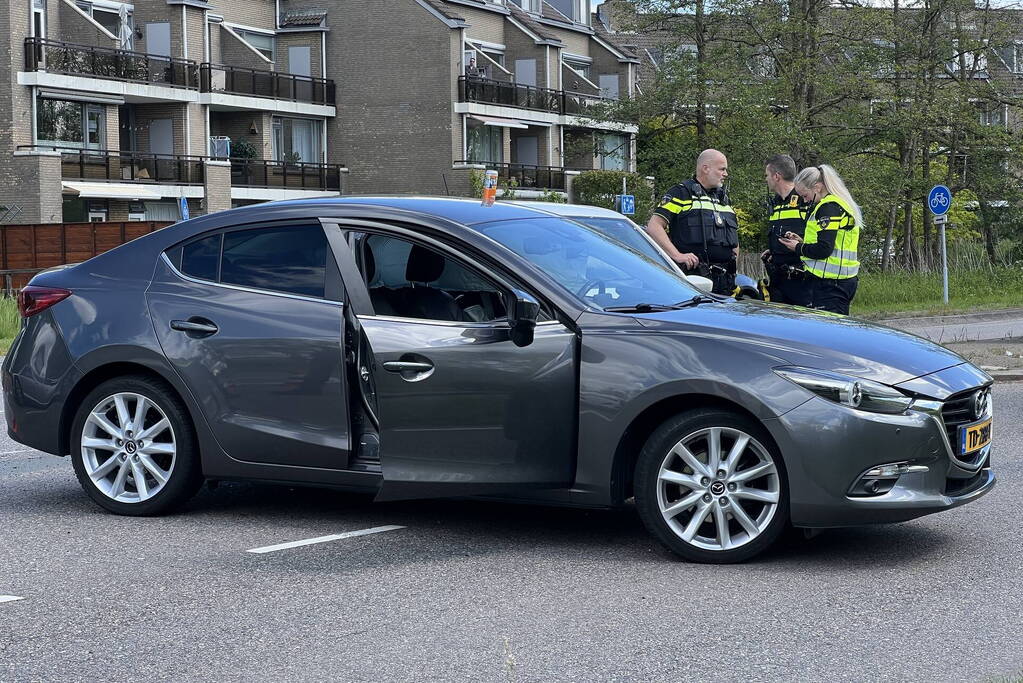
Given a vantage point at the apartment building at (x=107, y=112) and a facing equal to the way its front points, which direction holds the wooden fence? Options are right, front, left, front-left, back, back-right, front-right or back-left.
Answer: front-right

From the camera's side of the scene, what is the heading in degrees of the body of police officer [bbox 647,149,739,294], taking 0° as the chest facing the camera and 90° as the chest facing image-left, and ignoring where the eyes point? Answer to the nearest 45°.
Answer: approximately 315°

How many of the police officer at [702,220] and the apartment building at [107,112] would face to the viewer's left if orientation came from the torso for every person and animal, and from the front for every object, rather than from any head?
0

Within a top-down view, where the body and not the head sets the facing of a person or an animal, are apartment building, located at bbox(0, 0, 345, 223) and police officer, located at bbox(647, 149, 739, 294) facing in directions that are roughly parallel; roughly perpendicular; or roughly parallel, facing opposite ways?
roughly parallel

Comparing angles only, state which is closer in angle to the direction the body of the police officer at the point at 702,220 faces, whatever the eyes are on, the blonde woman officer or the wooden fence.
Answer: the blonde woman officer

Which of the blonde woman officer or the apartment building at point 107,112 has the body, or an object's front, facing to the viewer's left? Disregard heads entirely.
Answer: the blonde woman officer

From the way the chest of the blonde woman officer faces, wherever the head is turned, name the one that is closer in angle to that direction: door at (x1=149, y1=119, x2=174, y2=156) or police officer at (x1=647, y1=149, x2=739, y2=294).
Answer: the police officer

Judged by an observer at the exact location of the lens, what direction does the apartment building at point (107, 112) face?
facing the viewer and to the right of the viewer

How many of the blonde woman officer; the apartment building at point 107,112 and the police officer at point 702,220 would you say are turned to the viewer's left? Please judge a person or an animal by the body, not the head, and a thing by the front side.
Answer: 1

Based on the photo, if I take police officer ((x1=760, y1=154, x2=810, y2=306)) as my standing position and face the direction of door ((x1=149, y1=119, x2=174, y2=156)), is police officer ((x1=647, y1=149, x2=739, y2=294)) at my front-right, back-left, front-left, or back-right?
front-left

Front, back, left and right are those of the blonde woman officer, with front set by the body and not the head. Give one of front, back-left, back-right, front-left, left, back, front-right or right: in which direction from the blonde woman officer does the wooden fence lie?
front-right

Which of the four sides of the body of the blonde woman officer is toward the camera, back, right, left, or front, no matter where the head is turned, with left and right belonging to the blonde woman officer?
left

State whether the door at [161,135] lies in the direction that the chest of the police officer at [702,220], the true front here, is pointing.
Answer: no

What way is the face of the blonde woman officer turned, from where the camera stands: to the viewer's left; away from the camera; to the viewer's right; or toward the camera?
to the viewer's left

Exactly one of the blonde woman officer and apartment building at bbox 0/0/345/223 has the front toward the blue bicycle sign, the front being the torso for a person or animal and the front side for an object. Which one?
the apartment building
